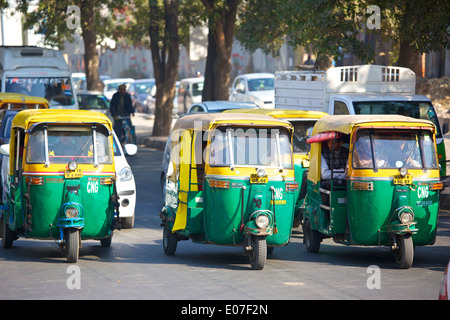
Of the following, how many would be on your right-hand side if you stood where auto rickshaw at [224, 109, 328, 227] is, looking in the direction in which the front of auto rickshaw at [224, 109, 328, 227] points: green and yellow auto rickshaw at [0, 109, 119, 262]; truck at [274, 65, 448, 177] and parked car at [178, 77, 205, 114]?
1

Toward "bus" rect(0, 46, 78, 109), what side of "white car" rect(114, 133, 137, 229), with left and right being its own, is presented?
back

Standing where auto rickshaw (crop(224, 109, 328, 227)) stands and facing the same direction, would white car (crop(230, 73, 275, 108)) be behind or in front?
behind

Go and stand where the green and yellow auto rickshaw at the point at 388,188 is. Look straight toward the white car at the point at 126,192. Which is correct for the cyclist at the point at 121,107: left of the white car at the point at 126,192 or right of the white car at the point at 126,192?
right

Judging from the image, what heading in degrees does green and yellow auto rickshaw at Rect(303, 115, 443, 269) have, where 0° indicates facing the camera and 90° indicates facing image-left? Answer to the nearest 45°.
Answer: approximately 315°

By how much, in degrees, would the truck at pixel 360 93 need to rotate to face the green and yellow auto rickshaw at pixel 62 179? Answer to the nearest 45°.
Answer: approximately 90° to its right

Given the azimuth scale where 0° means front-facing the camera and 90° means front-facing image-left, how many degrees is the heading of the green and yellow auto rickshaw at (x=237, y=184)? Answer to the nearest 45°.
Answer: approximately 315°

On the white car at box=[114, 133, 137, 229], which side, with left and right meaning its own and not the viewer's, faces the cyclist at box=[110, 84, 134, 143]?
back
